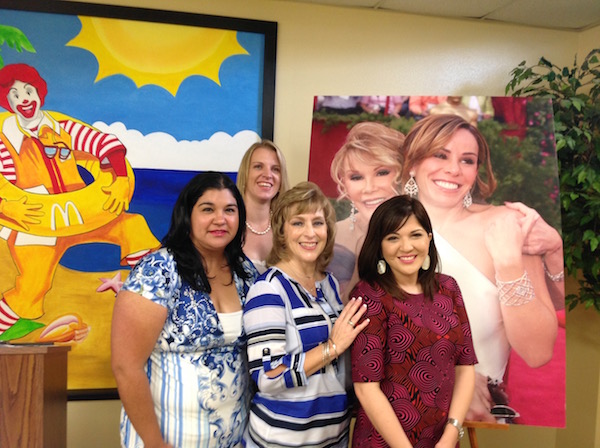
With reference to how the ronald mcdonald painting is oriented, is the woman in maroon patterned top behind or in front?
in front

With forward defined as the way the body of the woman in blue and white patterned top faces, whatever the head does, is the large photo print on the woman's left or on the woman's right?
on the woman's left

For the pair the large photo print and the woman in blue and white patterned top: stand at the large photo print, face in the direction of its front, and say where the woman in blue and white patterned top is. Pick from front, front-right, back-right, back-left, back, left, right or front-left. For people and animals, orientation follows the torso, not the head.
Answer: front-right

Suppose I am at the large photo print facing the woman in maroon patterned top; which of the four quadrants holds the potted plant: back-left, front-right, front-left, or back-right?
back-left

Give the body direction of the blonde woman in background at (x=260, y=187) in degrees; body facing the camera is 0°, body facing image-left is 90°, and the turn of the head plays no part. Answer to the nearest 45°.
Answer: approximately 0°

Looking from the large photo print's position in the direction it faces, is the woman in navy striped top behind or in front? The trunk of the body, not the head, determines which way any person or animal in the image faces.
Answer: in front
